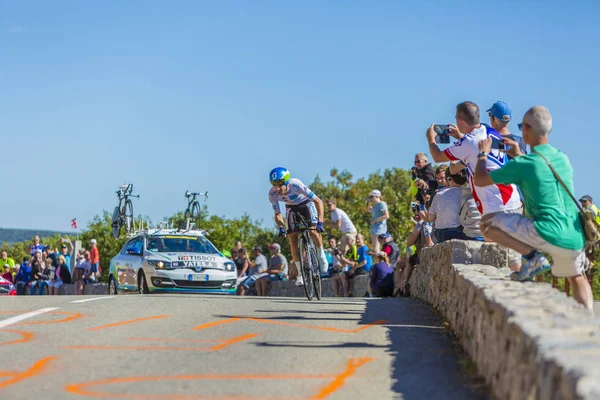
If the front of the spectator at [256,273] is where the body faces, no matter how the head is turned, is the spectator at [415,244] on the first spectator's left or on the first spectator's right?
on the first spectator's left

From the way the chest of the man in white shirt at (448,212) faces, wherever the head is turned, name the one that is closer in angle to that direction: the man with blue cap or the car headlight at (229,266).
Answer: the car headlight

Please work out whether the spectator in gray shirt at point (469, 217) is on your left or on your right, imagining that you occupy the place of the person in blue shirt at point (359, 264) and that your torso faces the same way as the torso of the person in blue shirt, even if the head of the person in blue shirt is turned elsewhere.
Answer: on your left

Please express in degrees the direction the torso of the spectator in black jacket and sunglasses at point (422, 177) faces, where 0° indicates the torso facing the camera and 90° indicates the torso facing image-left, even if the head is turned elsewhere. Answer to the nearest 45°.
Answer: approximately 45°

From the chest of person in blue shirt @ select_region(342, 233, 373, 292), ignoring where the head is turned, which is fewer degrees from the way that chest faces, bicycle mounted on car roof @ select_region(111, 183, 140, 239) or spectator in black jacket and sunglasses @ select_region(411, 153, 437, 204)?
the bicycle mounted on car roof

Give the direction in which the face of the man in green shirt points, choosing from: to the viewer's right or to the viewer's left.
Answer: to the viewer's left
